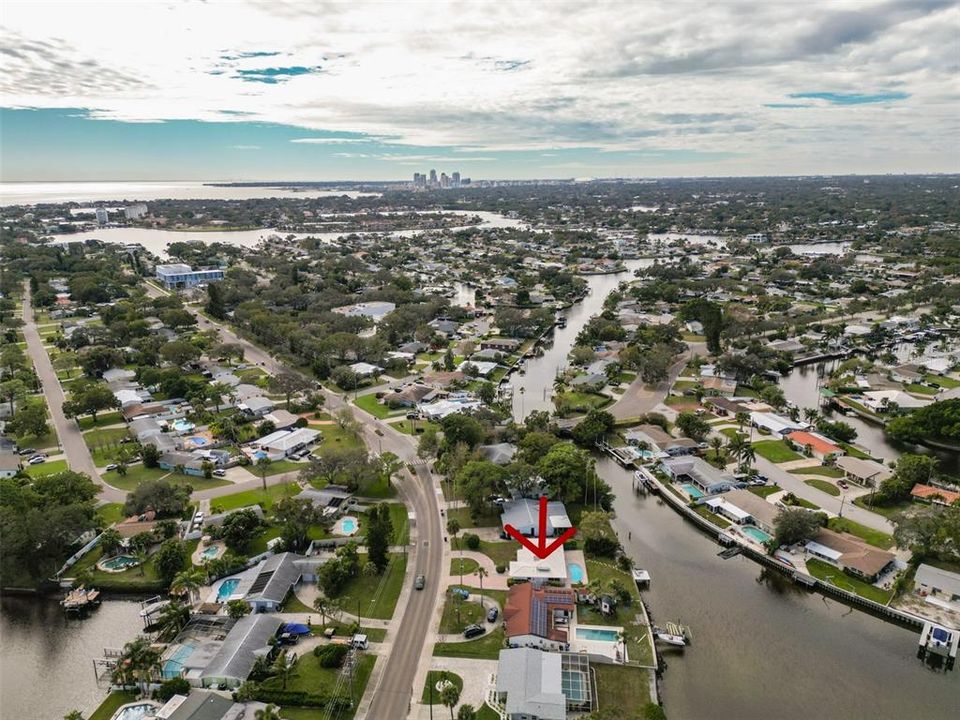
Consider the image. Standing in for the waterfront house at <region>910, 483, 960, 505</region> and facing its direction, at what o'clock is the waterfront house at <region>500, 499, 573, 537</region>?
the waterfront house at <region>500, 499, 573, 537</region> is roughly at 12 o'clock from the waterfront house at <region>910, 483, 960, 505</region>.

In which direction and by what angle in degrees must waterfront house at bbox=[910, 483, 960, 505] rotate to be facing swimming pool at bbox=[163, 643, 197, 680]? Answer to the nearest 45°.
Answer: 0° — it already faces it

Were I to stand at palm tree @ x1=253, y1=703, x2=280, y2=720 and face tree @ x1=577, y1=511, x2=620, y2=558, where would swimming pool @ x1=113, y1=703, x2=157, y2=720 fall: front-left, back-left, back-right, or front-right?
back-left

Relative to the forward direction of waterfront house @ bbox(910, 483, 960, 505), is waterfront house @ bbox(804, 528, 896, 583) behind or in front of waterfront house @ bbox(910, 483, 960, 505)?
in front

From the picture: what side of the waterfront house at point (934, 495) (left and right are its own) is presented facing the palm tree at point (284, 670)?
front

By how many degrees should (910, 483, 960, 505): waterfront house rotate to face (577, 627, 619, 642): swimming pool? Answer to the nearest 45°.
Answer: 0° — it already faces it

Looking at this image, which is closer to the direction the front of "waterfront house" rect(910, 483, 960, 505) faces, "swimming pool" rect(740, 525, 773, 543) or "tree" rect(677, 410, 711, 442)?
the swimming pool

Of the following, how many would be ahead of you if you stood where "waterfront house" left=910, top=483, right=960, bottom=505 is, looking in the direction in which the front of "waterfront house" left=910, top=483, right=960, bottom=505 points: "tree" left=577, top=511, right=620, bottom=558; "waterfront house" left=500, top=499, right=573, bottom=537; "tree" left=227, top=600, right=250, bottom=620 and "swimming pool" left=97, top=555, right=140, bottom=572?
4

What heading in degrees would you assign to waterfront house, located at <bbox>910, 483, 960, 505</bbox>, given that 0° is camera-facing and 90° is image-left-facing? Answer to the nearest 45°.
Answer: approximately 45°

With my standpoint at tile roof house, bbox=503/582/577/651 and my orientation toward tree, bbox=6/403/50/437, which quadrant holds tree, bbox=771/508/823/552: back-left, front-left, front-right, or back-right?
back-right

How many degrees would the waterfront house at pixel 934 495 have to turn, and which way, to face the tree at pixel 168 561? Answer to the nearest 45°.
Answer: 0° — it already faces it
